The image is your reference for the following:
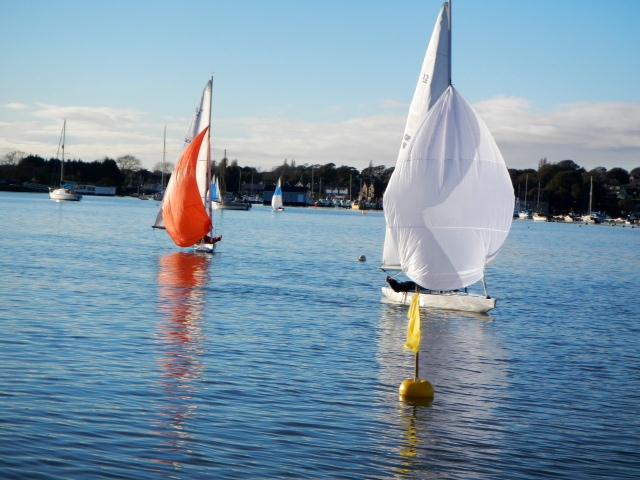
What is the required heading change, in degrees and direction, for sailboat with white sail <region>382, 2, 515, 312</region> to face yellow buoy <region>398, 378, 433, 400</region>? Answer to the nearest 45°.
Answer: approximately 45° to its right

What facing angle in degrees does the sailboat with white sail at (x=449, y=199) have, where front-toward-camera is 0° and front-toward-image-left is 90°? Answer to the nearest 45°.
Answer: approximately 315°
